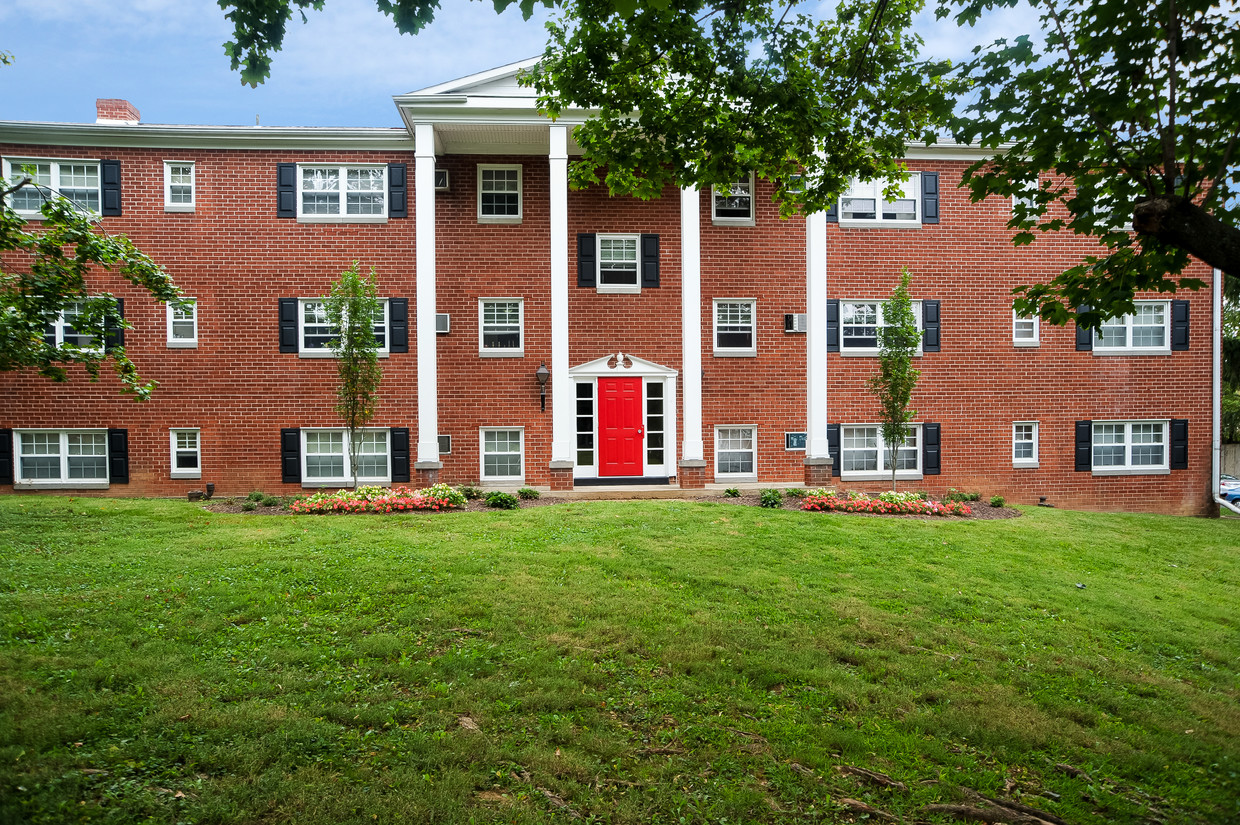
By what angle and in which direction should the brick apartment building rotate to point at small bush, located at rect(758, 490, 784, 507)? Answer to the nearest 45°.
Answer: approximately 45° to its left

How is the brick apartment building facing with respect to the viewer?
toward the camera

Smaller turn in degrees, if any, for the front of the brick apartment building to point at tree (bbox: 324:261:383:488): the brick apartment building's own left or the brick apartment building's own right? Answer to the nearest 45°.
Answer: approximately 45° to the brick apartment building's own right

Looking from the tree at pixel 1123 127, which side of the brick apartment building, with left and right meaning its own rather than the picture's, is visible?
front

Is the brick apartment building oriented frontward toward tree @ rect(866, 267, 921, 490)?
no

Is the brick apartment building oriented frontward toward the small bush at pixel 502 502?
yes

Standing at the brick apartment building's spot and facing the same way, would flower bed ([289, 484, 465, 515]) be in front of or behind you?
in front

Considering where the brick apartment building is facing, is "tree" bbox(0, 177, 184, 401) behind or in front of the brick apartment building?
in front
